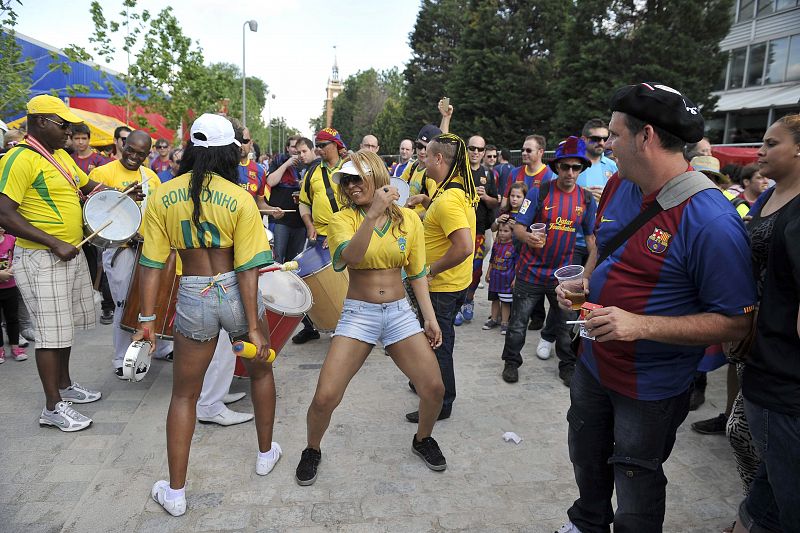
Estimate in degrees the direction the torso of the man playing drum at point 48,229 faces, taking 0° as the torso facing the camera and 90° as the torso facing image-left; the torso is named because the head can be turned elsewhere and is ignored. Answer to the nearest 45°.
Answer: approximately 270°

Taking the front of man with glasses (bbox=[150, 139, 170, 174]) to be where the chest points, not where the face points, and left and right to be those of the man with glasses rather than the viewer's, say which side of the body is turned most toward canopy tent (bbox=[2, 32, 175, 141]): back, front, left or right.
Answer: back

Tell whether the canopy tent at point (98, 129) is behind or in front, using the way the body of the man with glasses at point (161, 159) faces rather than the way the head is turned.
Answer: behind

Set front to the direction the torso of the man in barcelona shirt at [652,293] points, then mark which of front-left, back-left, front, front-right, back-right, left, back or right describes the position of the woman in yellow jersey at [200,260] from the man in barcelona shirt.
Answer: front-right

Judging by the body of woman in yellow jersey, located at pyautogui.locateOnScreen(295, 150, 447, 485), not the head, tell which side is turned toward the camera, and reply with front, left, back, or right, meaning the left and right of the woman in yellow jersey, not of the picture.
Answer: front

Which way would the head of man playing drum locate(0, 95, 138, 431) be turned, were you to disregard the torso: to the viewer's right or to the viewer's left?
to the viewer's right

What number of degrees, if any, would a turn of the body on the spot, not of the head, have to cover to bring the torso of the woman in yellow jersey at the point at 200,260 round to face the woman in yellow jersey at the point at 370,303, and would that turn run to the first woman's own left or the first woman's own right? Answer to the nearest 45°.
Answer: approximately 90° to the first woman's own right

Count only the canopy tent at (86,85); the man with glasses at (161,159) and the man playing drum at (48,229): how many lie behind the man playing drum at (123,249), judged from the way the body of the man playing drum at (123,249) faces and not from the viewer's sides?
2

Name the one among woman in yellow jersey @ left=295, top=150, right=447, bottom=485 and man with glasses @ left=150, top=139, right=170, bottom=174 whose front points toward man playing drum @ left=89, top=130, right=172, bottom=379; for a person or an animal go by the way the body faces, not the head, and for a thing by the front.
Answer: the man with glasses

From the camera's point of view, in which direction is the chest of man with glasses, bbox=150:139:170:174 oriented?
toward the camera

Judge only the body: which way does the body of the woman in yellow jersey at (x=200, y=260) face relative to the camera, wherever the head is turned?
away from the camera

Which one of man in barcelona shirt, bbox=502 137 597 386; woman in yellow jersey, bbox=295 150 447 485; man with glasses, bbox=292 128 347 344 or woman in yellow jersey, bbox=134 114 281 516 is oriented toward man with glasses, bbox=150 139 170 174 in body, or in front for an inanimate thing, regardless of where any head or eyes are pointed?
woman in yellow jersey, bbox=134 114 281 516

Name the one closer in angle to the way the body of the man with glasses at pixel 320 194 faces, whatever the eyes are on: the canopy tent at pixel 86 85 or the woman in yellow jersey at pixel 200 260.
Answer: the woman in yellow jersey
